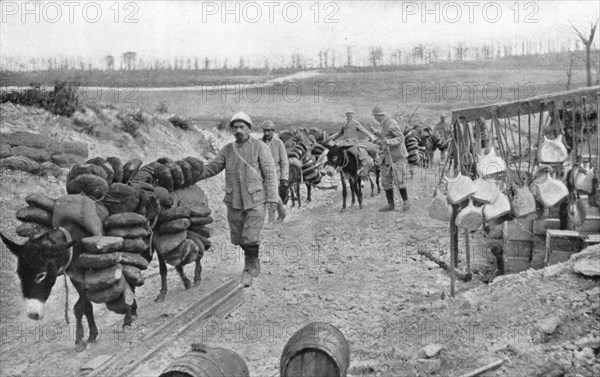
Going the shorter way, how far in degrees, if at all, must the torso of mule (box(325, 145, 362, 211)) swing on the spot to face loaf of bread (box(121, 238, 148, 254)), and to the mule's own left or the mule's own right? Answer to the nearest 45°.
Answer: approximately 45° to the mule's own left

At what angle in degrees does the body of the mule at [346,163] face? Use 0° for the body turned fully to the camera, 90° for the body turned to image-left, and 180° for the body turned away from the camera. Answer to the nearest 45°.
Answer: approximately 45°

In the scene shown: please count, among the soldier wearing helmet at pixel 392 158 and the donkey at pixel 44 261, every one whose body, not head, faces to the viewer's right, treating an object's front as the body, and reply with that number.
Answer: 0

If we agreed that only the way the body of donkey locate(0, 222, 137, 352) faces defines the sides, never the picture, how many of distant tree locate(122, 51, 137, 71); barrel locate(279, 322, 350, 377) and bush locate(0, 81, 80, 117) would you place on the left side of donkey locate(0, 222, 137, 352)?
1

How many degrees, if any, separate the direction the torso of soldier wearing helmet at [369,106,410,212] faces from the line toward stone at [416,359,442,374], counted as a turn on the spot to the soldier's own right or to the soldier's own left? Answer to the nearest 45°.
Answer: approximately 45° to the soldier's own left

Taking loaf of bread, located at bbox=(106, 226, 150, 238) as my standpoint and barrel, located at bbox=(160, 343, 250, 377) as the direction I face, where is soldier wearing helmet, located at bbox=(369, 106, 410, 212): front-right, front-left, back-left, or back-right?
back-left

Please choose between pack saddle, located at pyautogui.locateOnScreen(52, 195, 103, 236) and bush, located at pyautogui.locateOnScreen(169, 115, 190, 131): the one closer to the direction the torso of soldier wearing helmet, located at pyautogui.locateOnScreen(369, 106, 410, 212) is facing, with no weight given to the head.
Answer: the pack saddle
